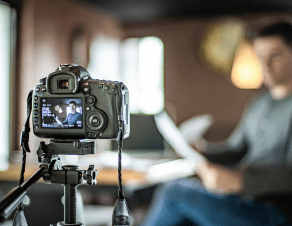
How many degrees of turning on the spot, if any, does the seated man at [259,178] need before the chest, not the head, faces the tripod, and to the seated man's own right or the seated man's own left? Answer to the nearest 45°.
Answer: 0° — they already face it

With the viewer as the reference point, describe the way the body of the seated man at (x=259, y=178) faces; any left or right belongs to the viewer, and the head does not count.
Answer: facing the viewer and to the left of the viewer

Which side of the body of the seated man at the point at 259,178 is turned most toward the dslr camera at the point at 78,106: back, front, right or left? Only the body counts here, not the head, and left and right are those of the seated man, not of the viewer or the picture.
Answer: front
